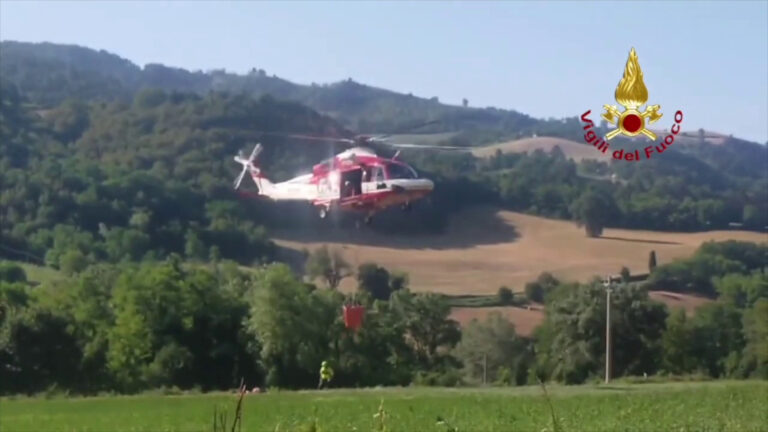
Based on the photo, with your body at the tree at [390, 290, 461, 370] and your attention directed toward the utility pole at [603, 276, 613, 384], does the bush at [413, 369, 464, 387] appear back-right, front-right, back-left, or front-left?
front-right

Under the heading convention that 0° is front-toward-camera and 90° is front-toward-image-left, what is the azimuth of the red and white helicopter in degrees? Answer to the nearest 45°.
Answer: approximately 315°

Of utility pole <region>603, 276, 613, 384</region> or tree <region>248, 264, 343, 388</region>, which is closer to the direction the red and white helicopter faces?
the utility pole

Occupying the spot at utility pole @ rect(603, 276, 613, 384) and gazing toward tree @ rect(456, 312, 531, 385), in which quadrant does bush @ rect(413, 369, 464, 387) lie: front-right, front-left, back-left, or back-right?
front-left
